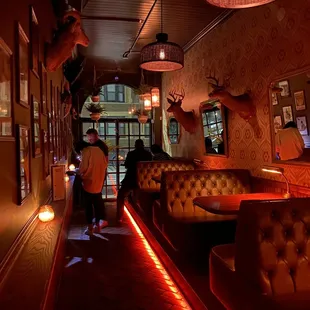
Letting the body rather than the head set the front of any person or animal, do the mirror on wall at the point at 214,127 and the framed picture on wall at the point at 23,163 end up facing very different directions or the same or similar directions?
very different directions

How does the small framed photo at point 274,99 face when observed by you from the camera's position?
facing the viewer and to the left of the viewer

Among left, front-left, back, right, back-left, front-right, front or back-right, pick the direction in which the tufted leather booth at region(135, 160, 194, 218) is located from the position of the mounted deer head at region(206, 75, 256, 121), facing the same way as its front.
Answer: front-right

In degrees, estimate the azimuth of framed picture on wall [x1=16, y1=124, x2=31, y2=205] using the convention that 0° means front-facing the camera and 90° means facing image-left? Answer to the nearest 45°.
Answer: approximately 270°

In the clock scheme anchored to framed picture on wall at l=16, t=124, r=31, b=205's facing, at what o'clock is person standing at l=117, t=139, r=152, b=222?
The person standing is roughly at 10 o'clock from the framed picture on wall.

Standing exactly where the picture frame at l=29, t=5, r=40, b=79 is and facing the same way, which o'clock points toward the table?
The table is roughly at 12 o'clock from the picture frame.

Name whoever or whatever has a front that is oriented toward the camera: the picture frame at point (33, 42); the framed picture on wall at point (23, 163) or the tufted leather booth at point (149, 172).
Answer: the tufted leather booth

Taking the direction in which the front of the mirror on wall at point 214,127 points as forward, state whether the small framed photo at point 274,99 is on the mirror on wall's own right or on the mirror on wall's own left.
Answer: on the mirror on wall's own left

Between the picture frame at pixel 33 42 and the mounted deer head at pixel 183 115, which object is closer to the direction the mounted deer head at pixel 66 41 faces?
the mounted deer head

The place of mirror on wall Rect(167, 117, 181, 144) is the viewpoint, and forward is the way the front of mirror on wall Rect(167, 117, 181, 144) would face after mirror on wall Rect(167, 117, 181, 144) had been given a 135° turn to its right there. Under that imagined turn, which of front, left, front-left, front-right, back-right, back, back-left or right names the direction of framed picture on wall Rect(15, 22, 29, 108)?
back

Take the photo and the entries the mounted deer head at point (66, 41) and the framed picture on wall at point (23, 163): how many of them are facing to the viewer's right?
2

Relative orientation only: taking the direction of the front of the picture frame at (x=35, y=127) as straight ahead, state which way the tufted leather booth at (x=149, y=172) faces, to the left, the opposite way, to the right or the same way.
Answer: to the right

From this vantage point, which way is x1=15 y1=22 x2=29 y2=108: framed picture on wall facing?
to the viewer's right

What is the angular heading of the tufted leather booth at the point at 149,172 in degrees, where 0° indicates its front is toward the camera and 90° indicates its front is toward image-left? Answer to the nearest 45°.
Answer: approximately 0°
